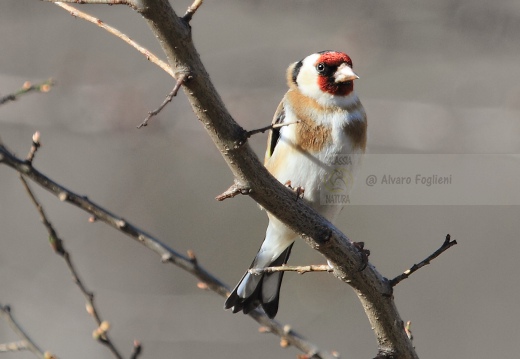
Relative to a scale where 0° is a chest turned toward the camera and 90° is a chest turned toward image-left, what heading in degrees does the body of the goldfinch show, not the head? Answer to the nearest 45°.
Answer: approximately 315°
